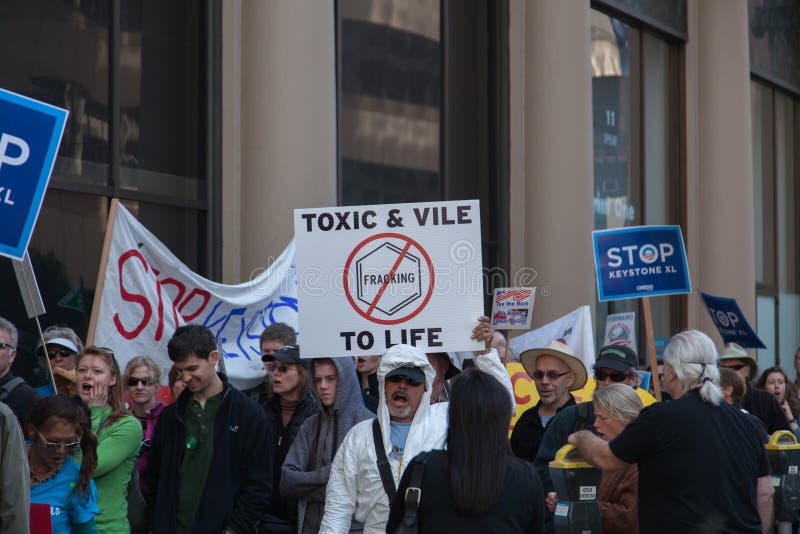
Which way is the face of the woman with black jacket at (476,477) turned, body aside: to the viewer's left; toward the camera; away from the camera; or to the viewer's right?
away from the camera

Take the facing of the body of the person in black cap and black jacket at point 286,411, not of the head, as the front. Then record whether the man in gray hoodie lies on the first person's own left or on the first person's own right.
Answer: on the first person's own left

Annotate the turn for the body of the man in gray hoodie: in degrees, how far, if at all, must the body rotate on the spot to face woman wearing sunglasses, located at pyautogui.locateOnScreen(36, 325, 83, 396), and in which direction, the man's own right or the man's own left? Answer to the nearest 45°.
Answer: approximately 90° to the man's own right

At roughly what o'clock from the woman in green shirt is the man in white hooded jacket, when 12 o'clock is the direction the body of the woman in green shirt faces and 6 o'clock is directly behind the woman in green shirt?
The man in white hooded jacket is roughly at 9 o'clock from the woman in green shirt.

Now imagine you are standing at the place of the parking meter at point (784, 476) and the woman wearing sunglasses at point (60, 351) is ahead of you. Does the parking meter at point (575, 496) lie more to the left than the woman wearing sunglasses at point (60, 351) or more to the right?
left

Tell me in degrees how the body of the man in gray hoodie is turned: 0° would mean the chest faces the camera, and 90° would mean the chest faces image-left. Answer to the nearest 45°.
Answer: approximately 45°

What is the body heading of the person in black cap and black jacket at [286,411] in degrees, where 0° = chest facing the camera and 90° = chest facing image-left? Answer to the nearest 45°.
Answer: approximately 45°

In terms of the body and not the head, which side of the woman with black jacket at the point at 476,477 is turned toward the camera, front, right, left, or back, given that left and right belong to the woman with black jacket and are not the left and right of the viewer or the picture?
back

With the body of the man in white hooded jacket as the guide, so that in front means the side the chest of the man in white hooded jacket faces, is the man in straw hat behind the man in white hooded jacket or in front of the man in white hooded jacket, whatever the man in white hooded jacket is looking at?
behind
